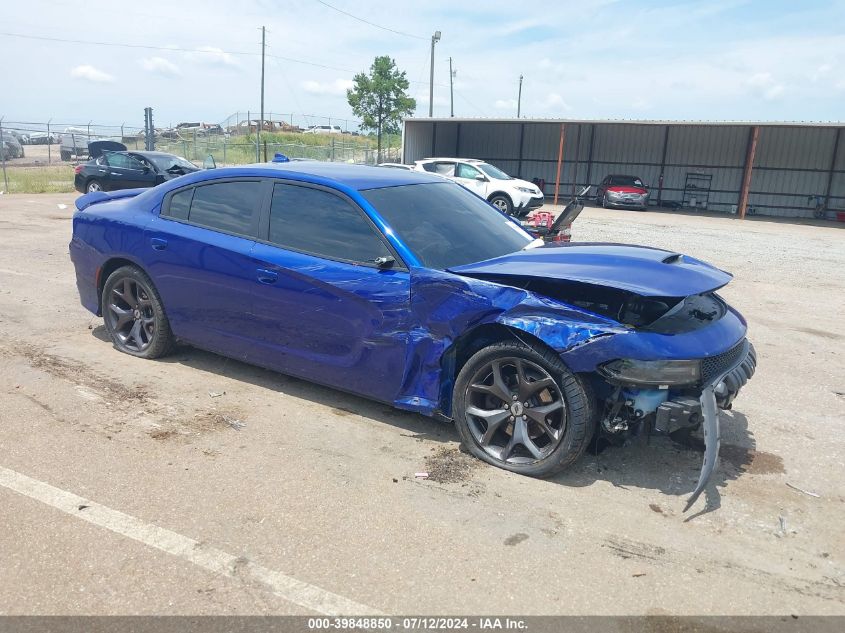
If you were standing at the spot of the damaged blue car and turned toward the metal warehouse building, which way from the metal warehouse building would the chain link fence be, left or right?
left

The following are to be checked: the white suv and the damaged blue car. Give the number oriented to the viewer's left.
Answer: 0

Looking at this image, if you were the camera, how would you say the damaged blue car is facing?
facing the viewer and to the right of the viewer

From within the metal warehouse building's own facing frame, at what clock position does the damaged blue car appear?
The damaged blue car is roughly at 12 o'clock from the metal warehouse building.

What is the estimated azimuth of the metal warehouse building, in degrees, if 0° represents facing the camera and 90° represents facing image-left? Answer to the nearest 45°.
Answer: approximately 0°

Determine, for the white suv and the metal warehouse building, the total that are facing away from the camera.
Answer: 0

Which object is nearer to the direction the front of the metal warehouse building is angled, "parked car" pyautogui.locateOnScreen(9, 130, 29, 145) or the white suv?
the white suv

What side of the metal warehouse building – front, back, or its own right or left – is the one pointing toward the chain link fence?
right

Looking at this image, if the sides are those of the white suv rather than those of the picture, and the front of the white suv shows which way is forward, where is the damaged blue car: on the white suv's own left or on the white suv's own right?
on the white suv's own right

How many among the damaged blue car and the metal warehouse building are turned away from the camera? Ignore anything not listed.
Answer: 0

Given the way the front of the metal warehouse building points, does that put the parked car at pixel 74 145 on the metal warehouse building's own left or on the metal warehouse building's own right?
on the metal warehouse building's own right

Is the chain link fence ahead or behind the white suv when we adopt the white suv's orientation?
behind
